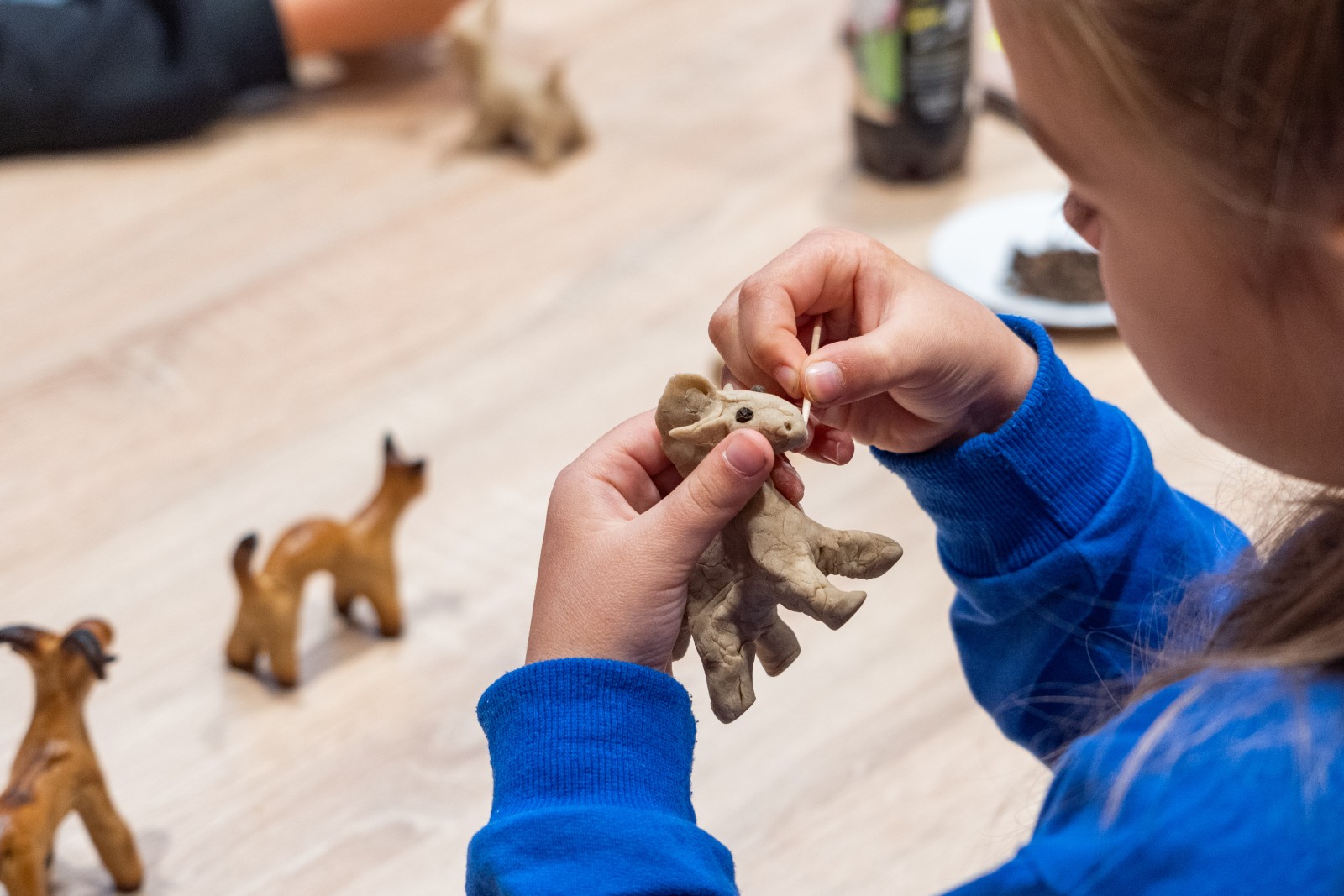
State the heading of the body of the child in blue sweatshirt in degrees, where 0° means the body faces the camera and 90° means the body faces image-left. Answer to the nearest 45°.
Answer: approximately 135°

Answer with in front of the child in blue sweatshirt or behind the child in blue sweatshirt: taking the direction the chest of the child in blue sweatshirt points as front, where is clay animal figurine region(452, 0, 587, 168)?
in front

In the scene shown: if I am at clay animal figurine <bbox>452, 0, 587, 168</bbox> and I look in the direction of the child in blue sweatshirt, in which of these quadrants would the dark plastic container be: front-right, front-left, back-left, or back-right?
front-left

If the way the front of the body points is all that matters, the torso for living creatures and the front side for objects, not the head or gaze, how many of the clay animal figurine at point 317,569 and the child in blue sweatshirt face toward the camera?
0

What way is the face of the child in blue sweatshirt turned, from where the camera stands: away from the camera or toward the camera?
away from the camera

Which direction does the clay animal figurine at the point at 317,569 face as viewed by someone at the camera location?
facing away from the viewer and to the right of the viewer
